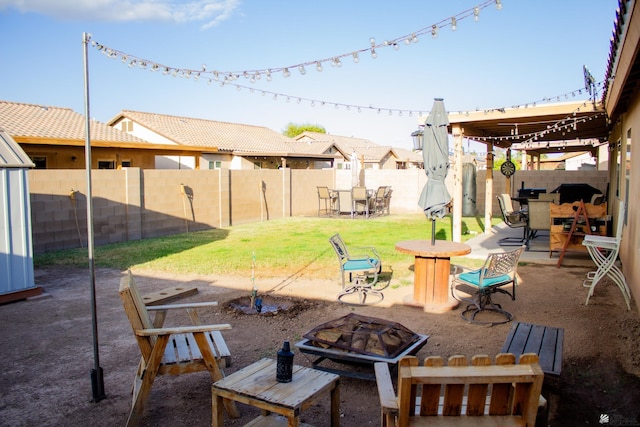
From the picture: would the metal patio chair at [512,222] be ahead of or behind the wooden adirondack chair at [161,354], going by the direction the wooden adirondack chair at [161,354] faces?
ahead

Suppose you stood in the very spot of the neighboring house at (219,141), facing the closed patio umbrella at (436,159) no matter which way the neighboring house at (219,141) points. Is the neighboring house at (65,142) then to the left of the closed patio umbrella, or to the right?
right

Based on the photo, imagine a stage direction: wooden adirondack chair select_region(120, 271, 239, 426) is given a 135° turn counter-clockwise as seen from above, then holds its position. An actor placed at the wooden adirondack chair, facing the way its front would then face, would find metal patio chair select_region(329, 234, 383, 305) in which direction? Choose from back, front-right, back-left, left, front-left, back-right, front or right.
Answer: right

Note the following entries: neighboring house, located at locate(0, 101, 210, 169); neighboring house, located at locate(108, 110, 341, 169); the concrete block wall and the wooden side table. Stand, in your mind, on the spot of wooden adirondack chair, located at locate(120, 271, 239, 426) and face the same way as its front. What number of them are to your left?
3

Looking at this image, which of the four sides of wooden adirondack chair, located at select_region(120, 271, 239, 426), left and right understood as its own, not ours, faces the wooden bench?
front

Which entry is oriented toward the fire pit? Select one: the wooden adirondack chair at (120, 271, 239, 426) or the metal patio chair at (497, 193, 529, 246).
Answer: the wooden adirondack chair

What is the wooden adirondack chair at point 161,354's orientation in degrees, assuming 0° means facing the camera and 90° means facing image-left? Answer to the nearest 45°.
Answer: approximately 270°

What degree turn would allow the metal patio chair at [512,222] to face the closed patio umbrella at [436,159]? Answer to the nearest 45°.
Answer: approximately 90° to its right

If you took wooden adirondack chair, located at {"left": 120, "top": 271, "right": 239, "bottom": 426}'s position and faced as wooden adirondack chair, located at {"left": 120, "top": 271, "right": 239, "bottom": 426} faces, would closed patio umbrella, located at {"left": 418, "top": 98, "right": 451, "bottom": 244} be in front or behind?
in front
